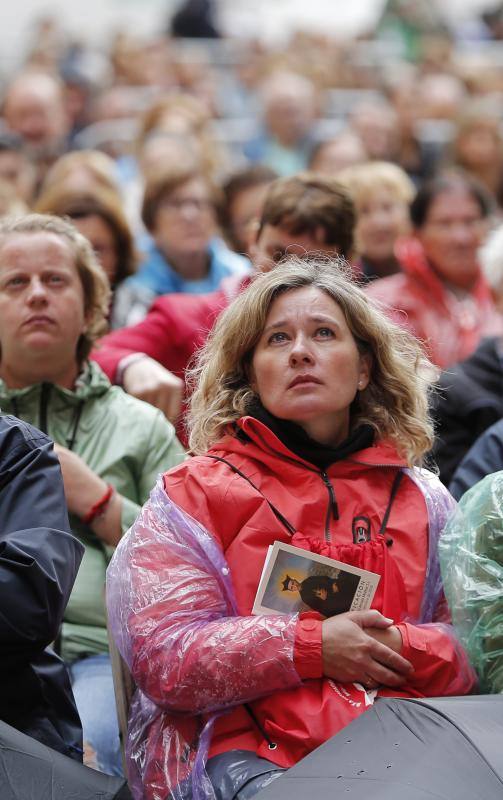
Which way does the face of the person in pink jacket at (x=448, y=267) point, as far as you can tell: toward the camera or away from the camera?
toward the camera

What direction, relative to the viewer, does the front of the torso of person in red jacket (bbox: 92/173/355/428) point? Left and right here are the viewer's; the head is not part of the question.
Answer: facing the viewer

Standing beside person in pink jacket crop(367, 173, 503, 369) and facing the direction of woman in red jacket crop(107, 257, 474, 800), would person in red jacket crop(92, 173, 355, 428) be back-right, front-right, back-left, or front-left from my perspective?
front-right

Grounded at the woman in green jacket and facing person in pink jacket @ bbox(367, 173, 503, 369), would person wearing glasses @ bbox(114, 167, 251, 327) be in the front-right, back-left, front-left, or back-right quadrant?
front-left

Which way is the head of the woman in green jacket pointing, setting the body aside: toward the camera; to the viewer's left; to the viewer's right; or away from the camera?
toward the camera

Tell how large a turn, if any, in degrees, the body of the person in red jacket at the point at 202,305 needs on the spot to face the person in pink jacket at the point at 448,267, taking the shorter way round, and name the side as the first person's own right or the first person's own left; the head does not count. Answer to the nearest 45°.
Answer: approximately 135° to the first person's own left

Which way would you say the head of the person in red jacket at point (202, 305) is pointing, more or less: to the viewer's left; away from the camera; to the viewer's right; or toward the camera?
toward the camera

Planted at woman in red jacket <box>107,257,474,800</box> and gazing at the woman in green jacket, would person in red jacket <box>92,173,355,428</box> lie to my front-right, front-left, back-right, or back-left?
front-right

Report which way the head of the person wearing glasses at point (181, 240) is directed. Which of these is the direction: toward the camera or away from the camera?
toward the camera

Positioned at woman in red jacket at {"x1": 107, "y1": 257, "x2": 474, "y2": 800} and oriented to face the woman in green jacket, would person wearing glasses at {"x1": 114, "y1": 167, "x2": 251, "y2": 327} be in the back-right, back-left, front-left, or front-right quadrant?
front-right

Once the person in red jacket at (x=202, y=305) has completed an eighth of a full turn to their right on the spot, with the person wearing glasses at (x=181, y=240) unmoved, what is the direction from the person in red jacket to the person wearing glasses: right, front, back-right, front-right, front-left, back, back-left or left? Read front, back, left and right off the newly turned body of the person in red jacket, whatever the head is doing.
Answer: back-right

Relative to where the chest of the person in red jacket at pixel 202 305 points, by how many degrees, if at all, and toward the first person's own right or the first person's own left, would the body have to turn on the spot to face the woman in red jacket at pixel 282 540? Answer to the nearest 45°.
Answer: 0° — they already face them
